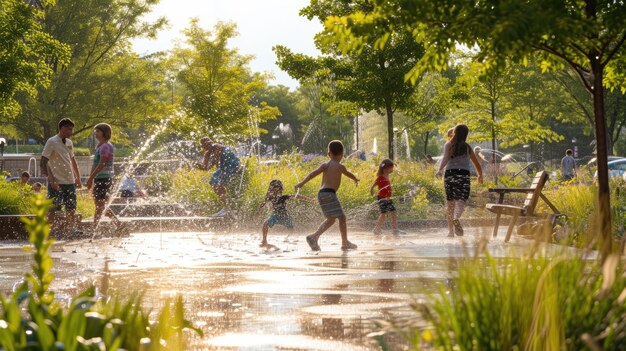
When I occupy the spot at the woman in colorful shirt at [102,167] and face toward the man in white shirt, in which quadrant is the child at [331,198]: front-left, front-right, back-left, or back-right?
back-left

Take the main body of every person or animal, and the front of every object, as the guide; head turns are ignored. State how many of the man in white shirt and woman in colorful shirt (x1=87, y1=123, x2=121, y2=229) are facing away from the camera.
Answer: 0

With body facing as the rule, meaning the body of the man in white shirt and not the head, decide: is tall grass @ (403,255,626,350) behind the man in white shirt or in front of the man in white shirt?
in front

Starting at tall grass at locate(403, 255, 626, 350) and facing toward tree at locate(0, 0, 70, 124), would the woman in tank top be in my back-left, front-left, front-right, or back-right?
front-right

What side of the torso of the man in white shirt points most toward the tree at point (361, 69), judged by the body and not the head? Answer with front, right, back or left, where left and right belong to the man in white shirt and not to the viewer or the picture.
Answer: left

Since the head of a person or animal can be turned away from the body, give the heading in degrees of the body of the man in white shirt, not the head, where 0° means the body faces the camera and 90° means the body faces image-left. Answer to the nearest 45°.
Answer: approximately 315°
